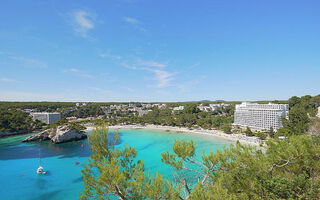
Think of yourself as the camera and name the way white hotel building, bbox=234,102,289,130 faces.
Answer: facing the viewer and to the left of the viewer

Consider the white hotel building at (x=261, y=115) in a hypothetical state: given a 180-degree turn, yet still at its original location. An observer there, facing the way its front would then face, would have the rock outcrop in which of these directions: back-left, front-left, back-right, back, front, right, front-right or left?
back
